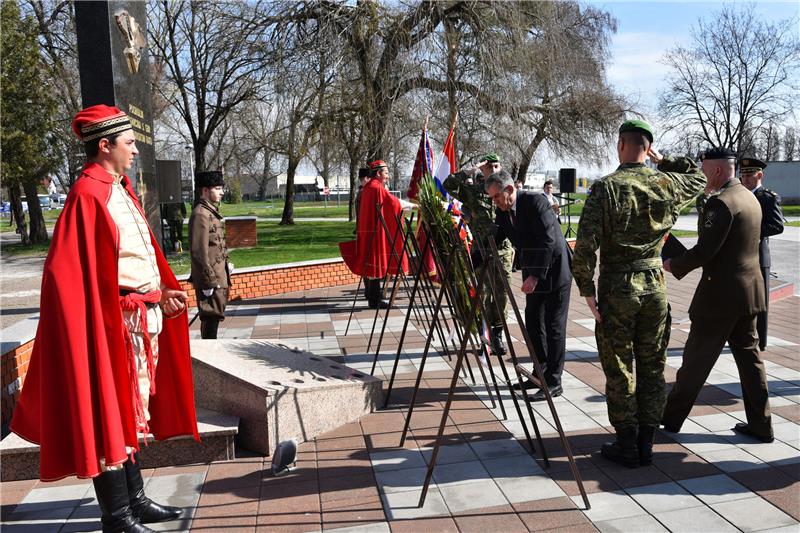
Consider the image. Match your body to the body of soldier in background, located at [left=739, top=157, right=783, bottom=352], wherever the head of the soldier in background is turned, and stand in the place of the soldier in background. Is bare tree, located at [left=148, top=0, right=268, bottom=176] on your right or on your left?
on your right

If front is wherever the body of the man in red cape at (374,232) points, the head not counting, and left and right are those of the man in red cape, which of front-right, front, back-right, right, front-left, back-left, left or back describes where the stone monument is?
back-right

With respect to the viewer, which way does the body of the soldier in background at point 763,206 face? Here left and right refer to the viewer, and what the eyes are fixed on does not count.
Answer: facing the viewer and to the left of the viewer

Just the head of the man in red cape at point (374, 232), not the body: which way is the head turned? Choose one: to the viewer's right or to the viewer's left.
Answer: to the viewer's right

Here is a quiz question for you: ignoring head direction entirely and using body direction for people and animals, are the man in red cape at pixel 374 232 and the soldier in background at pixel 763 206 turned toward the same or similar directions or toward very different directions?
very different directions

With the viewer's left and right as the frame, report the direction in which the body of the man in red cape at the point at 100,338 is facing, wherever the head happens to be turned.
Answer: facing to the right of the viewer

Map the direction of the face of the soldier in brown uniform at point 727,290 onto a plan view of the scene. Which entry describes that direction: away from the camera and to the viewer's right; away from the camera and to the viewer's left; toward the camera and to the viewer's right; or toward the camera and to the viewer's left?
away from the camera and to the viewer's left
